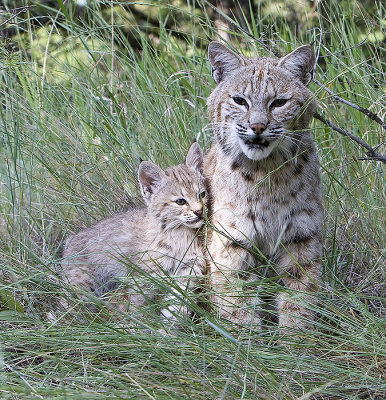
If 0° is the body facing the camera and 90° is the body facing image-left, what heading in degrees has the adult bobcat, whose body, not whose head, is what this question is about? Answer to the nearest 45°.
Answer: approximately 0°

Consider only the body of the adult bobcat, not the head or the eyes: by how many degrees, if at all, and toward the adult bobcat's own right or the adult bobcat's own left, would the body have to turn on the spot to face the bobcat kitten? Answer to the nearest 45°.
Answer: approximately 135° to the adult bobcat's own right

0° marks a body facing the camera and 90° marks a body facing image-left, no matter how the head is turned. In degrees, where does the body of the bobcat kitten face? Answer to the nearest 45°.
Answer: approximately 315°

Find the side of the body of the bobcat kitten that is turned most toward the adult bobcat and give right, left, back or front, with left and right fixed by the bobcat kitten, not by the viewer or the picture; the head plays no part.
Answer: front

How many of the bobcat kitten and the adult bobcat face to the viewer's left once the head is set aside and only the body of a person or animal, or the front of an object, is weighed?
0
